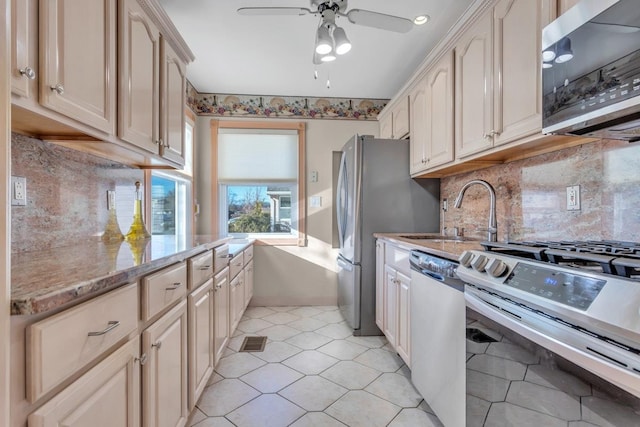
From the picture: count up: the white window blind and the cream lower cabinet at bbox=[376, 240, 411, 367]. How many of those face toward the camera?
1

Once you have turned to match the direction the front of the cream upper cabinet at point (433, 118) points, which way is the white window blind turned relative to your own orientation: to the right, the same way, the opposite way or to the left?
to the left

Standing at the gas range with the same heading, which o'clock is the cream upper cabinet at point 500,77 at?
The cream upper cabinet is roughly at 4 o'clock from the gas range.

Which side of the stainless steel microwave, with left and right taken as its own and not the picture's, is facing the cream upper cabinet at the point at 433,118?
right

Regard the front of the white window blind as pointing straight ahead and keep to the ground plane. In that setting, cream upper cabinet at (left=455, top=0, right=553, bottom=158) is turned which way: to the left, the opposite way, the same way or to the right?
to the right

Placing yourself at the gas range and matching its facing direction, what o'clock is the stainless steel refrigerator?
The stainless steel refrigerator is roughly at 3 o'clock from the gas range.

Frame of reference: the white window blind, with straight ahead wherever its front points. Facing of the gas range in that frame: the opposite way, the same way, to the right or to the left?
to the right
